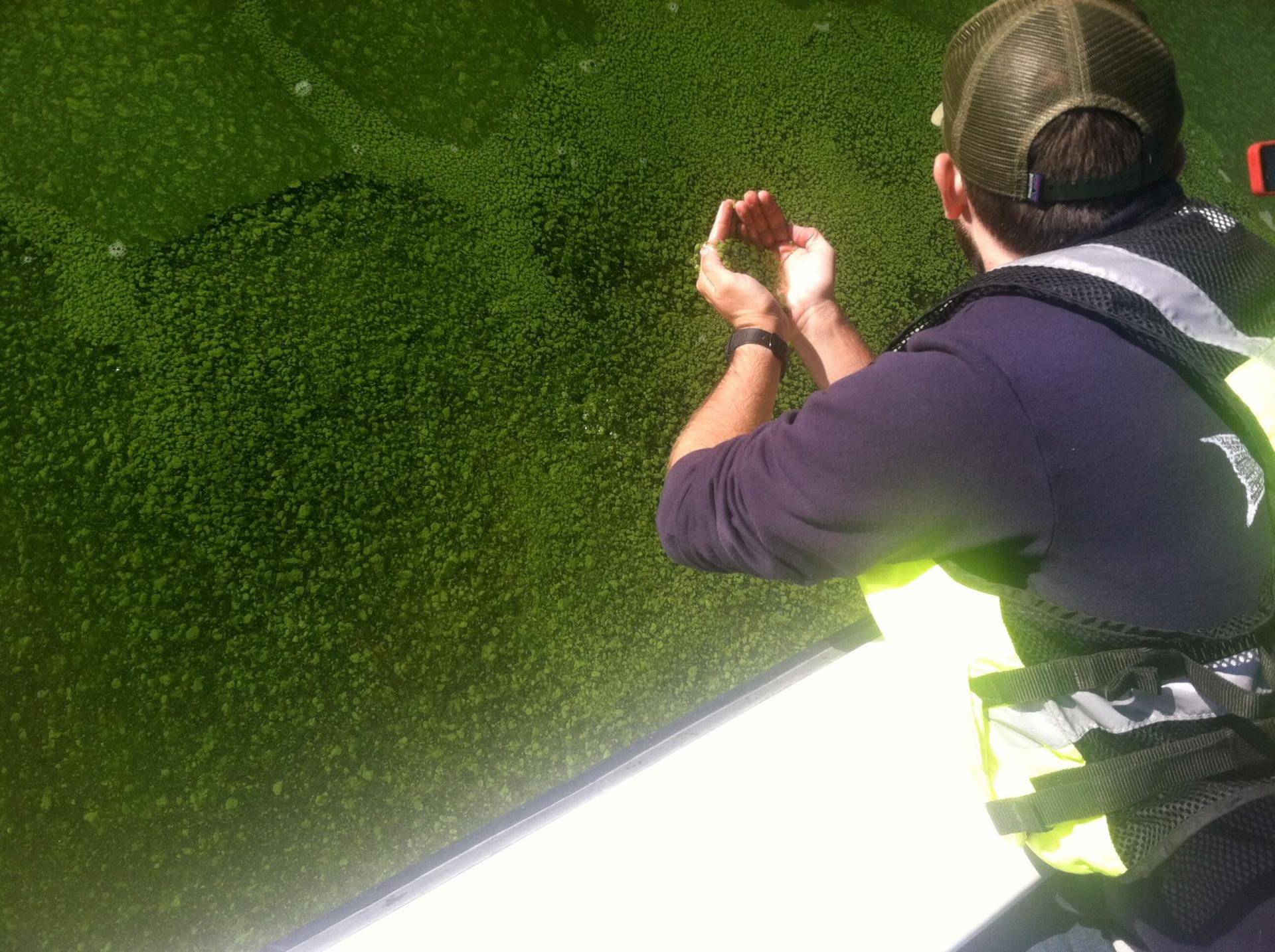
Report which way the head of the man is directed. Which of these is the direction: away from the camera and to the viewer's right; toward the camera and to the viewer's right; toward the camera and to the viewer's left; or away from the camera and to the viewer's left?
away from the camera and to the viewer's left

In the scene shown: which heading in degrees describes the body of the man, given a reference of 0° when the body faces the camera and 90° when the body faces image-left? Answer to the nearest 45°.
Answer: approximately 135°
